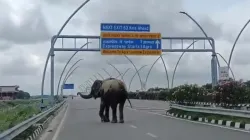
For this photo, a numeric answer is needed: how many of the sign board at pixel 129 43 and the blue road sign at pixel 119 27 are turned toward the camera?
2

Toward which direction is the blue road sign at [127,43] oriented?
toward the camera

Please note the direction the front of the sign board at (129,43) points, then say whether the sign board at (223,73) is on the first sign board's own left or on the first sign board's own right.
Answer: on the first sign board's own left

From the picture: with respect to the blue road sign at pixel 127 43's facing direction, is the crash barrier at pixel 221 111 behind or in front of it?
in front

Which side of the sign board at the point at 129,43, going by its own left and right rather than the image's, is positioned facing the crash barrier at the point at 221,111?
front

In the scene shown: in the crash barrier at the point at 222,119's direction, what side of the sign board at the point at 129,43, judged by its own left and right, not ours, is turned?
front

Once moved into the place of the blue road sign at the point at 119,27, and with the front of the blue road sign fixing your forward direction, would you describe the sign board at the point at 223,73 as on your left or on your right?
on your left

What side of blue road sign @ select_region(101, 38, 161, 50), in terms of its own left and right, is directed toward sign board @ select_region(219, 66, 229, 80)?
left

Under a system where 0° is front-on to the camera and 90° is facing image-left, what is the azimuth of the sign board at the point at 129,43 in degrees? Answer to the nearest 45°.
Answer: approximately 0°
